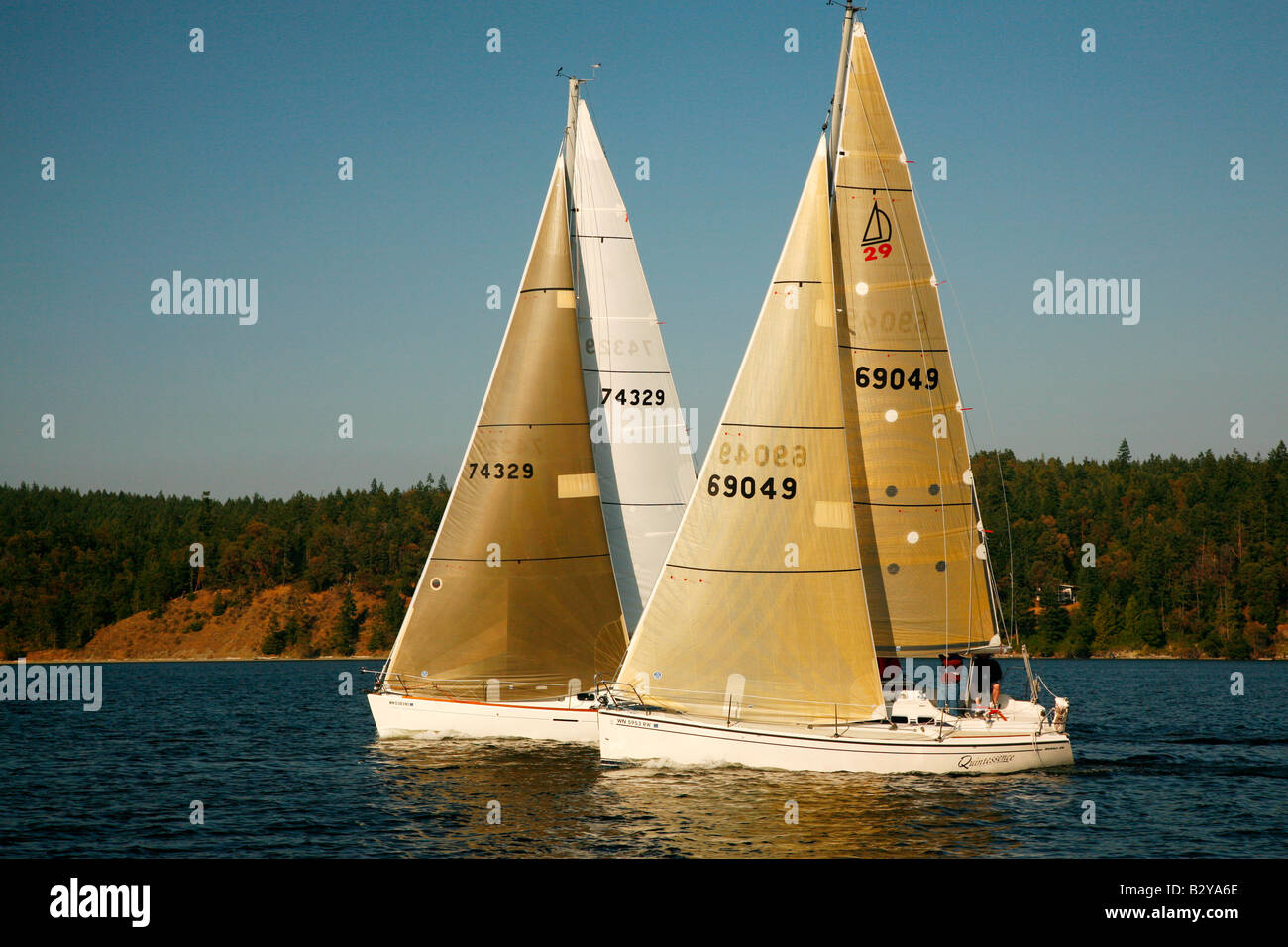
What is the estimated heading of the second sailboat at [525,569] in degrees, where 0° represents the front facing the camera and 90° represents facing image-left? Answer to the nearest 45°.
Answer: approximately 90°

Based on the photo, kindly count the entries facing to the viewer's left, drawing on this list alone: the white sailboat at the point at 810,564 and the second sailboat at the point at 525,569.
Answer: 2

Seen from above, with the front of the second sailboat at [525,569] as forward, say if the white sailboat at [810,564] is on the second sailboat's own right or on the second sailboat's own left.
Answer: on the second sailboat's own left

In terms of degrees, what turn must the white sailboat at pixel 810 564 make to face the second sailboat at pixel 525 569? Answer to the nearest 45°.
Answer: approximately 45° to its right

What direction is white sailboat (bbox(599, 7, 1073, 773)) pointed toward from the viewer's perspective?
to the viewer's left
